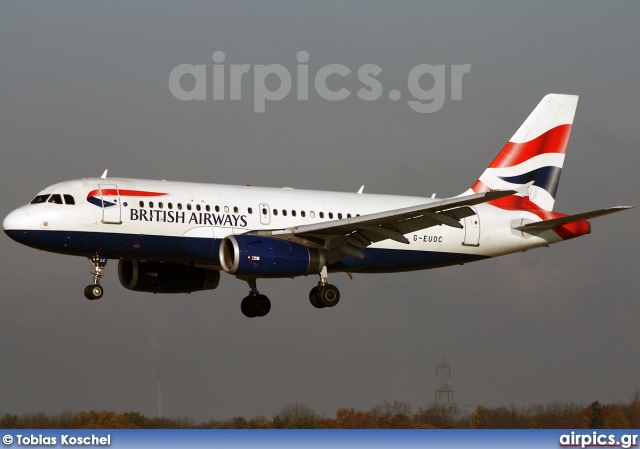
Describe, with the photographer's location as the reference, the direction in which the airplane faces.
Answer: facing the viewer and to the left of the viewer
